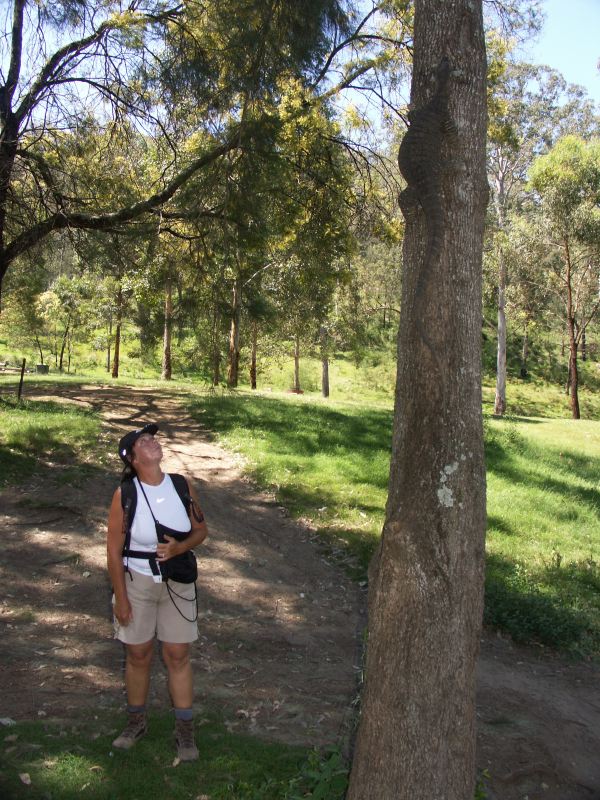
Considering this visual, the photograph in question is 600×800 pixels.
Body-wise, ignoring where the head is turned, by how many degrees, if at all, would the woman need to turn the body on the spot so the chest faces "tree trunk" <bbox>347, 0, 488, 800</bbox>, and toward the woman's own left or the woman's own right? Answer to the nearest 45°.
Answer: approximately 45° to the woman's own left

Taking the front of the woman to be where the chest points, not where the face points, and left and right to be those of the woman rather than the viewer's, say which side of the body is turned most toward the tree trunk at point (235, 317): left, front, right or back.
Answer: back

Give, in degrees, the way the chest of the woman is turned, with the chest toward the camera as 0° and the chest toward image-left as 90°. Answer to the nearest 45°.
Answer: approximately 0°

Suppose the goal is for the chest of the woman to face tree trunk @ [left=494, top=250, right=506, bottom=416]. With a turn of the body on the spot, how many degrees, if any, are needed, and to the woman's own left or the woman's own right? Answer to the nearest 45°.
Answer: approximately 135° to the woman's own left
